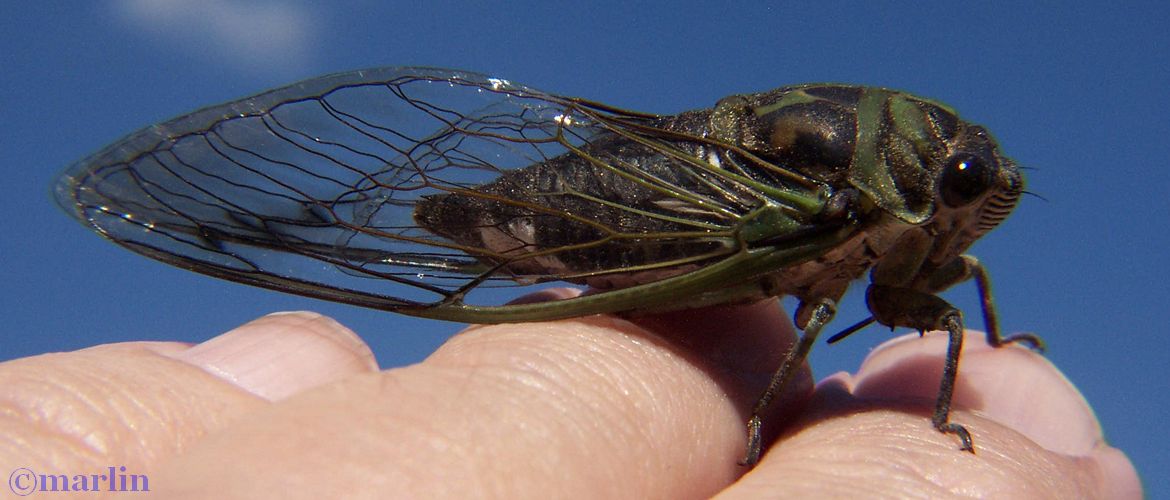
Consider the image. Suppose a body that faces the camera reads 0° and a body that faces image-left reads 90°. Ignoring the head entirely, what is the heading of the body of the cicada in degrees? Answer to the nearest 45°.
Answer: approximately 270°
